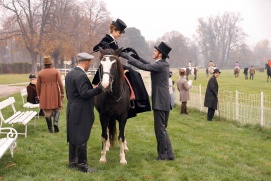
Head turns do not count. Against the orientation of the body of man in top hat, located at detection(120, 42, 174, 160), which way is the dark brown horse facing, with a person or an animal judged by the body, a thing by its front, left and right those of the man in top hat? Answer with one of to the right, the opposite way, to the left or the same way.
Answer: to the left

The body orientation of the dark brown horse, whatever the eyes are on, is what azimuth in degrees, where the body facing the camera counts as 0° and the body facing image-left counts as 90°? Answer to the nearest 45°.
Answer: approximately 0°

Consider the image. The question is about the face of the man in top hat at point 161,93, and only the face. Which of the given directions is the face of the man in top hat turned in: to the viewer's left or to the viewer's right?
to the viewer's left

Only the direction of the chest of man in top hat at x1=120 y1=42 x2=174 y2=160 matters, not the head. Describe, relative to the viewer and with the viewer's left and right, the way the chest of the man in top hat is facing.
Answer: facing to the left of the viewer

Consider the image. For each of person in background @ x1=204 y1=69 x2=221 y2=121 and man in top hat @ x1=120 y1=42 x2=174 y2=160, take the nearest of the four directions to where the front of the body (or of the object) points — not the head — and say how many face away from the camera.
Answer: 0

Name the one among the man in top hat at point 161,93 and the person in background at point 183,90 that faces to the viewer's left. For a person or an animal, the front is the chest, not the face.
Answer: the man in top hat
